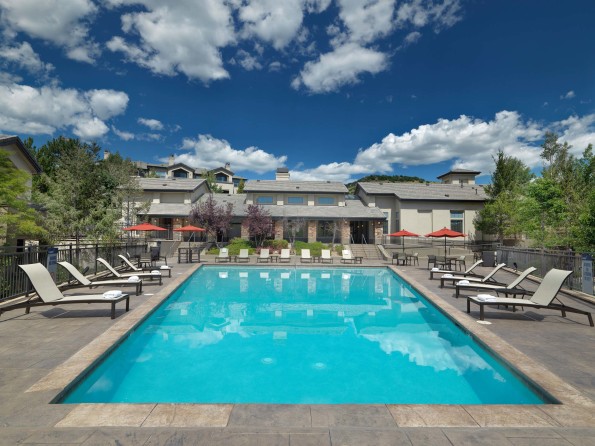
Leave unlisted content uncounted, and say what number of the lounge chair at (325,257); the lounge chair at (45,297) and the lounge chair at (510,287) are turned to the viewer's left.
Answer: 1

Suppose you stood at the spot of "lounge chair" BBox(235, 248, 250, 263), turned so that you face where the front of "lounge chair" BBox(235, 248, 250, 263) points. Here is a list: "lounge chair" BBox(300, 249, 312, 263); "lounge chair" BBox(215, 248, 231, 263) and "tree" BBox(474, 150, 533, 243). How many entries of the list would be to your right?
1

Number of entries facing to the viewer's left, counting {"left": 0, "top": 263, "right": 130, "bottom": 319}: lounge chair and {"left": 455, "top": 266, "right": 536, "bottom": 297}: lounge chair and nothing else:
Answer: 1

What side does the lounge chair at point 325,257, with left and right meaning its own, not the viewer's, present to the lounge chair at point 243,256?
right

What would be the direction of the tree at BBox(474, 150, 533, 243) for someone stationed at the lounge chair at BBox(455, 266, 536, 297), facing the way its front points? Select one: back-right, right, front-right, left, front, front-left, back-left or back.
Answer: right

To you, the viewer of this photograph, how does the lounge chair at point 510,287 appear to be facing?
facing to the left of the viewer

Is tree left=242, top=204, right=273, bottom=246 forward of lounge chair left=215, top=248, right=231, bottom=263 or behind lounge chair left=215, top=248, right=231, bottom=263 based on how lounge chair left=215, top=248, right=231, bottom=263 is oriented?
behind

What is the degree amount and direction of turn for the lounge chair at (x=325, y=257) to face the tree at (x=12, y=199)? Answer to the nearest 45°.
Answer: approximately 45° to its right

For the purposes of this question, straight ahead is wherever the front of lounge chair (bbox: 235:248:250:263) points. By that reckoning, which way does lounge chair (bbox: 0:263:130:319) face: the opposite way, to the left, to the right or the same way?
to the left
